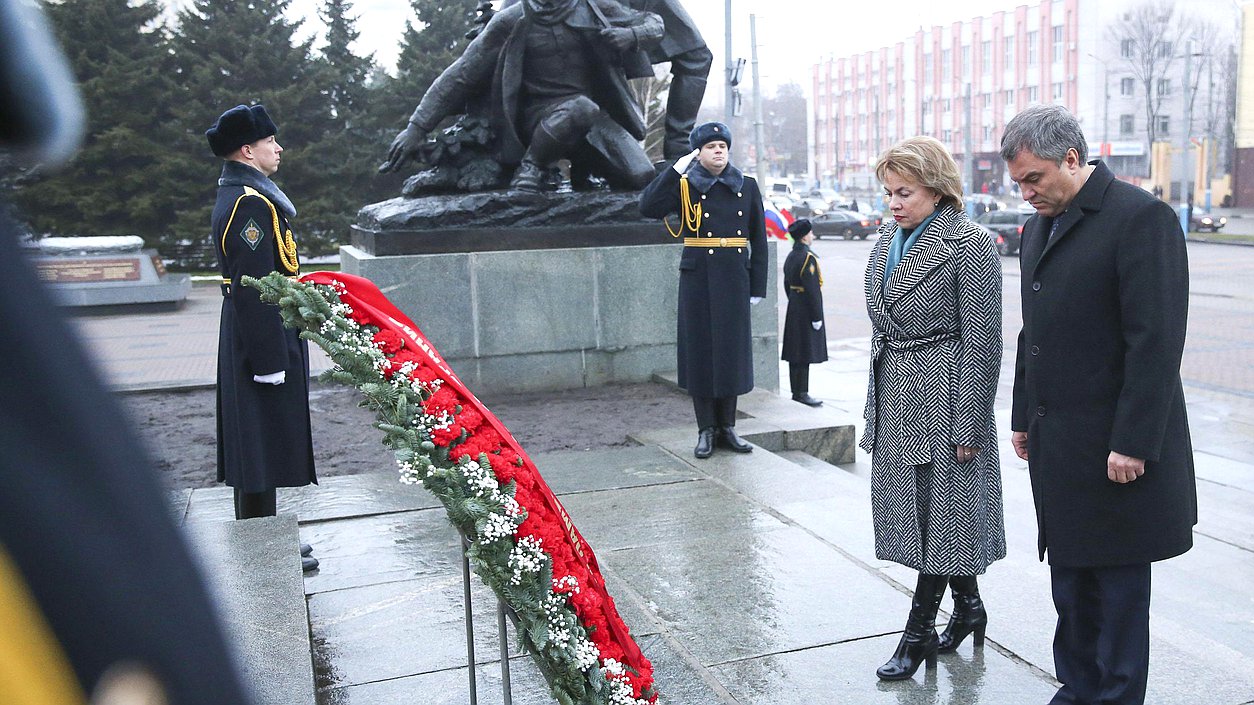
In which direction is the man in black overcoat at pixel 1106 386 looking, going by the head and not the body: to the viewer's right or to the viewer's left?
to the viewer's left

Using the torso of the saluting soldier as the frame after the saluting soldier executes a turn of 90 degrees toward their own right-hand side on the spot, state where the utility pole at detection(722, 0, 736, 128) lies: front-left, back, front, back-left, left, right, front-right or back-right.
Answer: right

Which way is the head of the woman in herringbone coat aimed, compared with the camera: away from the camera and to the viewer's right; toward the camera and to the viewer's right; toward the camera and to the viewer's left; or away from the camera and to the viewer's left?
toward the camera and to the viewer's left

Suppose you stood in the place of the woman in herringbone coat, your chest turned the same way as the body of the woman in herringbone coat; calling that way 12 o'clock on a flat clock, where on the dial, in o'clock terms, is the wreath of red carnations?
The wreath of red carnations is roughly at 12 o'clock from the woman in herringbone coat.

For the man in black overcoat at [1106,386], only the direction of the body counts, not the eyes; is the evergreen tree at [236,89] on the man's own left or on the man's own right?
on the man's own right

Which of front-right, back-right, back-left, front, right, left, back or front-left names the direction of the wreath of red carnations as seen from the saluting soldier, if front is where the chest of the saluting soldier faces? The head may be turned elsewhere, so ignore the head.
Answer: front

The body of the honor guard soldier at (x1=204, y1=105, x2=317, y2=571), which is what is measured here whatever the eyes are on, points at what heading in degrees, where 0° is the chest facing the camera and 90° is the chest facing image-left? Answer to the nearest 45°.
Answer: approximately 270°

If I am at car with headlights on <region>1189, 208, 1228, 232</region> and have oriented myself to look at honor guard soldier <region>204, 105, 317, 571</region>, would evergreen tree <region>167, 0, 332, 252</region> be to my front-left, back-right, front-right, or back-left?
front-right

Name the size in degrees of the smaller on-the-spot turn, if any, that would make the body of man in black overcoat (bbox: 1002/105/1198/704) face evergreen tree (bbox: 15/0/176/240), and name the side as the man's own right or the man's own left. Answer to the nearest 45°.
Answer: approximately 90° to the man's own right

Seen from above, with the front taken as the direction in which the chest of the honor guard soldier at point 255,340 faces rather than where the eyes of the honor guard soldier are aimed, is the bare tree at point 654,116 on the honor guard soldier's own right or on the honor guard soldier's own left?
on the honor guard soldier's own left

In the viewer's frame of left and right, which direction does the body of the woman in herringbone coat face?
facing the viewer and to the left of the viewer

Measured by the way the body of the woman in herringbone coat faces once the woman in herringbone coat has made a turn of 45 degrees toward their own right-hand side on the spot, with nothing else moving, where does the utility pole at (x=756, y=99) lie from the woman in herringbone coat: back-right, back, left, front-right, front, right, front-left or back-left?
right

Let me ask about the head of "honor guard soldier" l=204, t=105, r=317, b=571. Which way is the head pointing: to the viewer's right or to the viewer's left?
to the viewer's right

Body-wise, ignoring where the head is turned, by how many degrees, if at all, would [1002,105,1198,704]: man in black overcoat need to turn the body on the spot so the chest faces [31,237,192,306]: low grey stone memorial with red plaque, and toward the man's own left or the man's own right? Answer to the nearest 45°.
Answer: approximately 90° to the man's own right
